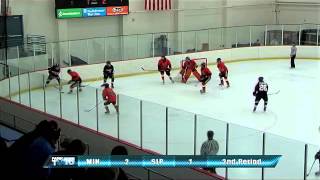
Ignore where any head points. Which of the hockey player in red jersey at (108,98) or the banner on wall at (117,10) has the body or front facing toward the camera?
the banner on wall

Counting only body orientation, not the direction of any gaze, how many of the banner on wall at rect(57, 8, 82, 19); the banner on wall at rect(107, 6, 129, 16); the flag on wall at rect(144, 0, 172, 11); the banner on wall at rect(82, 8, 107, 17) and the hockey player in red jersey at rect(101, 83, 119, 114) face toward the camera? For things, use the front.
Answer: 4

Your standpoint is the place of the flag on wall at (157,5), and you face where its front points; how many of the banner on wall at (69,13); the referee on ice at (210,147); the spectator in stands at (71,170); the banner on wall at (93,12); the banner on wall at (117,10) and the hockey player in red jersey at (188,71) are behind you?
0

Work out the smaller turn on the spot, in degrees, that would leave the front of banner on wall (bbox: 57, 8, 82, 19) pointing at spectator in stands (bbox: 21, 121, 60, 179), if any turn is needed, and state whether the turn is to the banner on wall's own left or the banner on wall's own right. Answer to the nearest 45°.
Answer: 0° — it already faces them

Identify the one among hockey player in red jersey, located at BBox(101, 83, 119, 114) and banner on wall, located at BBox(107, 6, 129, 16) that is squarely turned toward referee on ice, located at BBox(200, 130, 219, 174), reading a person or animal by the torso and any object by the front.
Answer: the banner on wall

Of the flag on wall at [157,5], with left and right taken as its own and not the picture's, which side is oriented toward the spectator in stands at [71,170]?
front

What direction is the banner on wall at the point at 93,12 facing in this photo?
toward the camera

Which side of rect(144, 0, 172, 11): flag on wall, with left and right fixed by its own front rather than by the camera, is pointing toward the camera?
front

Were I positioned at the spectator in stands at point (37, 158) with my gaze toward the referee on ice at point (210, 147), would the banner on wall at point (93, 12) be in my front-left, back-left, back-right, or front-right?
front-left

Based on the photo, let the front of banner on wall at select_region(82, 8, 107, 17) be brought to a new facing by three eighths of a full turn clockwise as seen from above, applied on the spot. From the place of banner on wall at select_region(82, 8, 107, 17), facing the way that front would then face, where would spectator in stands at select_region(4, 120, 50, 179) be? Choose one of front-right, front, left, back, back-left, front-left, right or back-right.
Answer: back-left

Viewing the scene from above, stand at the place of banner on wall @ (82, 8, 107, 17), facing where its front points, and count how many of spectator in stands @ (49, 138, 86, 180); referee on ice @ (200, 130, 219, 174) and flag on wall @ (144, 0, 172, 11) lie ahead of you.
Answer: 2

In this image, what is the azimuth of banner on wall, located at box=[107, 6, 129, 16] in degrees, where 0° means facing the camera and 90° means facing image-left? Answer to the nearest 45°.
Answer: approximately 0°

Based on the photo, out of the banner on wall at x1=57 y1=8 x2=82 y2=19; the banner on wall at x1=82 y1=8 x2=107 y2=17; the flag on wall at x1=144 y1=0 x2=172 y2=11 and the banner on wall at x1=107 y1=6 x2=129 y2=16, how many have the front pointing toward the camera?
4

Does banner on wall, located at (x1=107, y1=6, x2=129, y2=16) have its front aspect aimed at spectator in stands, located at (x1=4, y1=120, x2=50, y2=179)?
yes

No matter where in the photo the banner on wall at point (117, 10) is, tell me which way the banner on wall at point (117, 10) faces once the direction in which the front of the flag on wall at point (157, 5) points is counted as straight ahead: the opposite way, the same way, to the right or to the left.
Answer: the same way

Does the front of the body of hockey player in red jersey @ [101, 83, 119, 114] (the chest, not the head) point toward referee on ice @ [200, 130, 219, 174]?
no

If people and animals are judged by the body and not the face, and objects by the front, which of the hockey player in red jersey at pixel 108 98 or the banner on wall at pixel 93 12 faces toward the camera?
the banner on wall

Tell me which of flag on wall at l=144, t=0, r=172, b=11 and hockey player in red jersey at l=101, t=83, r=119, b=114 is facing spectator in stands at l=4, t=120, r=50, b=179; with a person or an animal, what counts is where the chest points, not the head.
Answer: the flag on wall

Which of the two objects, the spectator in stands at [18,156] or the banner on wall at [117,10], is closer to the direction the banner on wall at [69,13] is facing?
the spectator in stands

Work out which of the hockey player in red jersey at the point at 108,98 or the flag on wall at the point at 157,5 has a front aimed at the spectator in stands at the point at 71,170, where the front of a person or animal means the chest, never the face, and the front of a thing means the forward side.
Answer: the flag on wall
